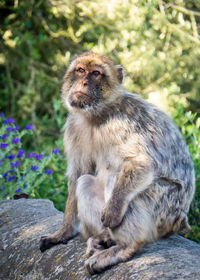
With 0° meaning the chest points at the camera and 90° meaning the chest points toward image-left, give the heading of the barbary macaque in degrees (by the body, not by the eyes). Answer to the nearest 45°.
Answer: approximately 45°
